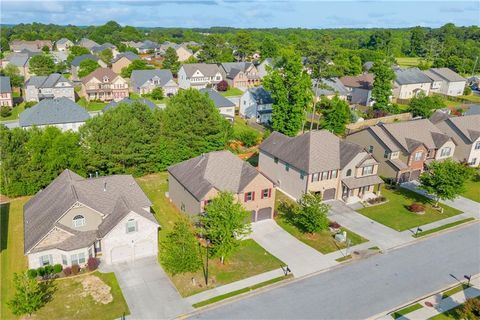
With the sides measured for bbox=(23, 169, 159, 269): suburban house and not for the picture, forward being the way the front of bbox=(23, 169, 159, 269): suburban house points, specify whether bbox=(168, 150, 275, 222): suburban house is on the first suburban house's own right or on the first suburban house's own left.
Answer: on the first suburban house's own left

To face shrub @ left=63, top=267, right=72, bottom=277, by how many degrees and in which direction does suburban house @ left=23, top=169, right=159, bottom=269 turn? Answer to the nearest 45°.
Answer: approximately 45° to its right

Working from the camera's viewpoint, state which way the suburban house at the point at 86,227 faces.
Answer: facing the viewer

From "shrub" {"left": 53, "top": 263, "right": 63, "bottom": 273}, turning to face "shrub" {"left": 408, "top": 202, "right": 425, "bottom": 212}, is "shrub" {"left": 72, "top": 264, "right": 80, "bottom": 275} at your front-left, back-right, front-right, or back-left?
front-right

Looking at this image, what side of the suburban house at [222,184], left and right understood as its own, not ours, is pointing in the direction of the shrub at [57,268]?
right

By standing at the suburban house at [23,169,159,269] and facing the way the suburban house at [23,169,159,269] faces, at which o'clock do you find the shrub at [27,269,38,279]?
The shrub is roughly at 2 o'clock from the suburban house.

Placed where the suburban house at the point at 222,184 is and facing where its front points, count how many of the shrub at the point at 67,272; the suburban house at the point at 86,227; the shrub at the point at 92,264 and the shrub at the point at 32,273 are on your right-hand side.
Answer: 4

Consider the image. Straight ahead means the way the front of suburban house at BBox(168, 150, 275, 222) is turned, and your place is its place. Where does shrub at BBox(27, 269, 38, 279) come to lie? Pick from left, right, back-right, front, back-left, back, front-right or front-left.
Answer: right

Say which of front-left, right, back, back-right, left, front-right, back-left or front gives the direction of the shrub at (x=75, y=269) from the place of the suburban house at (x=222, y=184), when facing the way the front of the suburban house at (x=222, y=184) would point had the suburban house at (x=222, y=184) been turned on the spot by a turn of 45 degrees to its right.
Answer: front-right

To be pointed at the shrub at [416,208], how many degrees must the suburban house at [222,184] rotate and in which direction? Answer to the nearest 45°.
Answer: approximately 45° to its left

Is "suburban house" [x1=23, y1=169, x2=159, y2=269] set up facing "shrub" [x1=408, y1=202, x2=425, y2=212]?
no

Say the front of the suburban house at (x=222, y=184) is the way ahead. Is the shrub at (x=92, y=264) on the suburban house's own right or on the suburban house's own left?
on the suburban house's own right

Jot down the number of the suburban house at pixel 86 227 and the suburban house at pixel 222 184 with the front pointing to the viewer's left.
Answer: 0

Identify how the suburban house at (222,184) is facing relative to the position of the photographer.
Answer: facing the viewer and to the right of the viewer

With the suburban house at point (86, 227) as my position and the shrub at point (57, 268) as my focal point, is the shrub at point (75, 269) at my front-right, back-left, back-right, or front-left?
front-left
